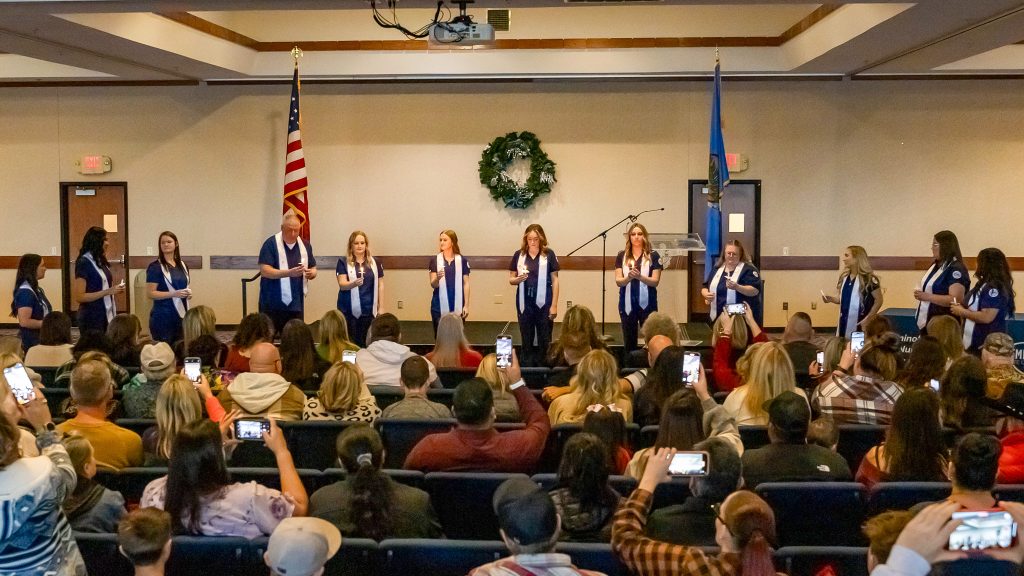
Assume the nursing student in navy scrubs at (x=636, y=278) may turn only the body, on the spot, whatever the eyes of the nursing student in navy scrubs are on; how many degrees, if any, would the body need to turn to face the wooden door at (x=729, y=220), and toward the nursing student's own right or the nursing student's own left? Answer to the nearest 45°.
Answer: approximately 180°

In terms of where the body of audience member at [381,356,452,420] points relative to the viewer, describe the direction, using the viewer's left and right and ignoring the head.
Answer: facing away from the viewer

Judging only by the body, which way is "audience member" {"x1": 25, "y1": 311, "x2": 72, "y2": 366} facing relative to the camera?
away from the camera

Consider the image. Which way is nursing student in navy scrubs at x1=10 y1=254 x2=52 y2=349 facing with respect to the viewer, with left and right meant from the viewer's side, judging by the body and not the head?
facing to the right of the viewer

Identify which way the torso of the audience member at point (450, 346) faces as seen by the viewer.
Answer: away from the camera

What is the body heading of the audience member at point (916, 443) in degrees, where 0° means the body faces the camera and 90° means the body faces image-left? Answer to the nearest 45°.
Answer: approximately 180°

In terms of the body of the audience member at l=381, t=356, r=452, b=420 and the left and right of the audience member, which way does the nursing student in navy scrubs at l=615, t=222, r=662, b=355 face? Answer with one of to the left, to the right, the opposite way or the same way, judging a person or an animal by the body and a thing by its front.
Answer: the opposite way

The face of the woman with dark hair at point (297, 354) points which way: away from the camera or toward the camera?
away from the camera

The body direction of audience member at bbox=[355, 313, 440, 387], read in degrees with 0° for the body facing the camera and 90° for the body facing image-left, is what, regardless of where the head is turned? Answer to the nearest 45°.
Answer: approximately 180°

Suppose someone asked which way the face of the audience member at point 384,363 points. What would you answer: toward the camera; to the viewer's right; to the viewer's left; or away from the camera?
away from the camera

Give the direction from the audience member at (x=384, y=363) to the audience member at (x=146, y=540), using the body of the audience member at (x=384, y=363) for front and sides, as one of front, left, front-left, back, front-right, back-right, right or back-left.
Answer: back

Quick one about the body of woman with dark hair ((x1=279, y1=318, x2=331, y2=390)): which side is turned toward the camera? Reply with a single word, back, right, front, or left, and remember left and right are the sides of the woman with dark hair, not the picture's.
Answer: back

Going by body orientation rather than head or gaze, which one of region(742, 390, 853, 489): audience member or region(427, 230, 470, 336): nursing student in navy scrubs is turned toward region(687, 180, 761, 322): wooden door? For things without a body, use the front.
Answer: the audience member
